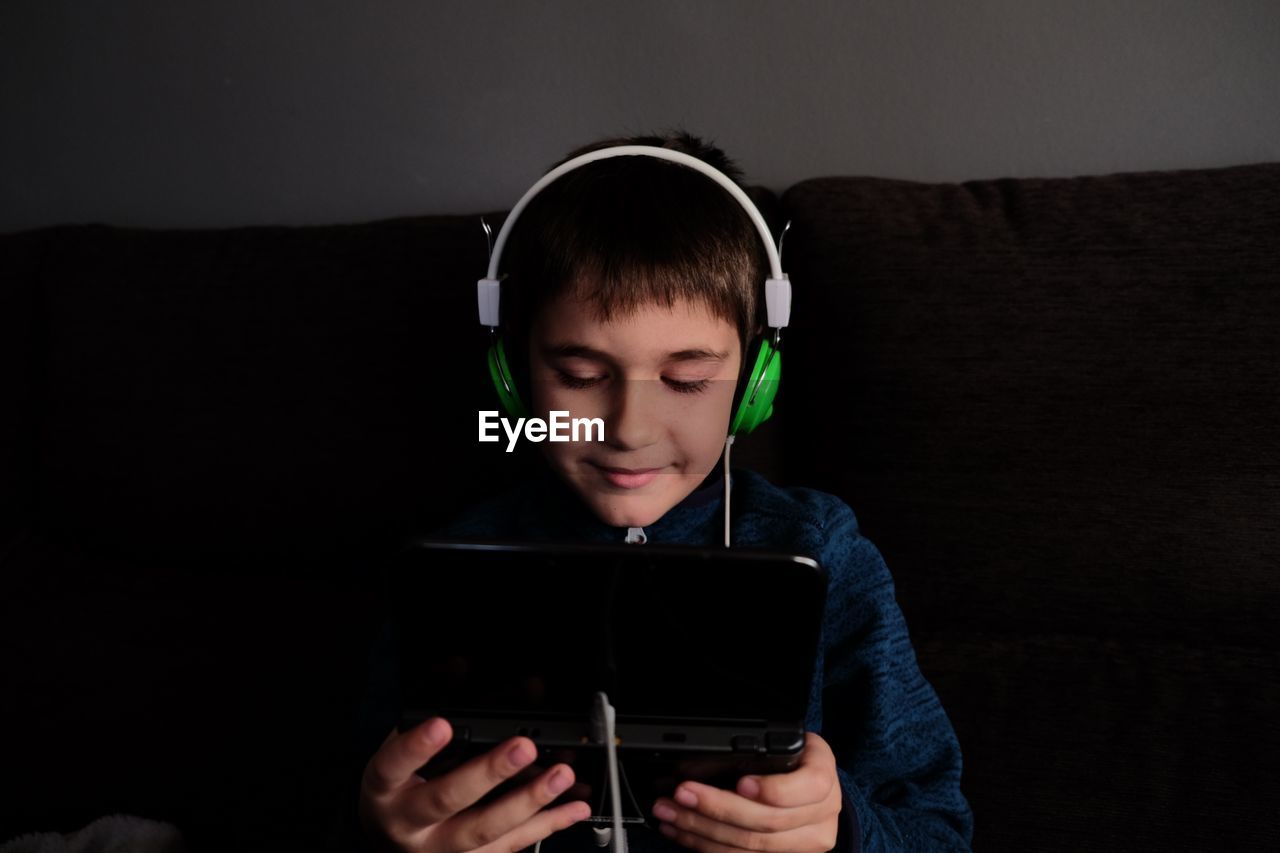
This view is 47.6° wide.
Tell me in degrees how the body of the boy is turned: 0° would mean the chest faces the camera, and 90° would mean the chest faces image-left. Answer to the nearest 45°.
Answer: approximately 0°

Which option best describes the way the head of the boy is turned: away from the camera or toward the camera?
toward the camera

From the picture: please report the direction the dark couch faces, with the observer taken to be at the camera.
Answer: facing the viewer
